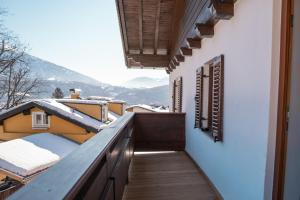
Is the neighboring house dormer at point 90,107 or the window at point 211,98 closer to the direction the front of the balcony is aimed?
the neighboring house dormer

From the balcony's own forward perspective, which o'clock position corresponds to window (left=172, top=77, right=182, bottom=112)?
The window is roughly at 4 o'clock from the balcony.

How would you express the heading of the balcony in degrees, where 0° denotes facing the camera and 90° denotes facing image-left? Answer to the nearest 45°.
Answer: approximately 90°

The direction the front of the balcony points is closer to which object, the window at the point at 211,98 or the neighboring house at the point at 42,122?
the neighboring house

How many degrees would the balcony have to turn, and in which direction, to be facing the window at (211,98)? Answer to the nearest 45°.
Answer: approximately 180°

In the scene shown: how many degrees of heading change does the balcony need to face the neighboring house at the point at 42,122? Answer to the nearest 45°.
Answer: approximately 45° to its right

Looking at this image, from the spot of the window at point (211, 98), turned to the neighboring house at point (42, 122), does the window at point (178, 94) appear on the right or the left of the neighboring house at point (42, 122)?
right
